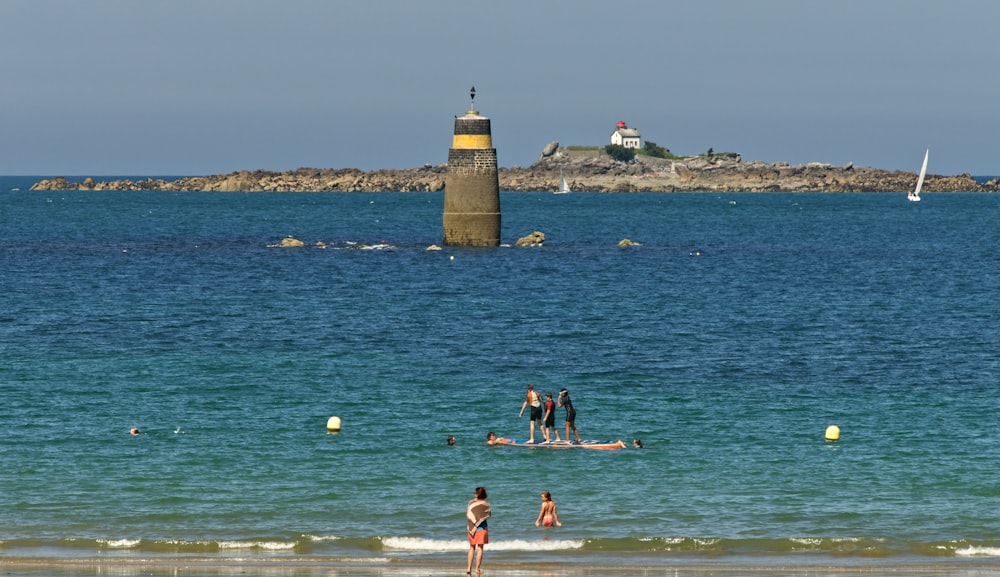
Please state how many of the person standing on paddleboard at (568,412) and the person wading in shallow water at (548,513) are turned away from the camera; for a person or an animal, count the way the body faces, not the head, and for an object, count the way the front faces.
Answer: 1

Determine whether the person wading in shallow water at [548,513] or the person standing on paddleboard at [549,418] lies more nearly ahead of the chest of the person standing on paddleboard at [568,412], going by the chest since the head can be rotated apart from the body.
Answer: the person standing on paddleboard

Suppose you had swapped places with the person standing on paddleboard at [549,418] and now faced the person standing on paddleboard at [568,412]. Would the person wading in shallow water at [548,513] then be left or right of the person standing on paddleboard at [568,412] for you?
right

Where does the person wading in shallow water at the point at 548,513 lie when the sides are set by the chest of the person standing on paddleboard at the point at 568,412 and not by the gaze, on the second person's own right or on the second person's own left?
on the second person's own left
